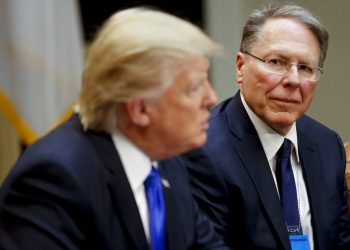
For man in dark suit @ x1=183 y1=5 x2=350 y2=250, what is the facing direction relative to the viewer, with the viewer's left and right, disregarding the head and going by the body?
facing the viewer and to the right of the viewer

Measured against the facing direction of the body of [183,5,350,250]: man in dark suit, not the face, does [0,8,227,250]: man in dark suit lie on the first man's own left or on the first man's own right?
on the first man's own right

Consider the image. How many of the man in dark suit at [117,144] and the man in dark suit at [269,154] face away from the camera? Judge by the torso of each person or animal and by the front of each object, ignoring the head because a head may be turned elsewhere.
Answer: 0

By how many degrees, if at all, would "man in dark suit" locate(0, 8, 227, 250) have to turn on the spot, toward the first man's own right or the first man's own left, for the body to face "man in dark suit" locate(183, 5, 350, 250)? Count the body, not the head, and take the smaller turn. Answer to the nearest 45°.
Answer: approximately 90° to the first man's own left

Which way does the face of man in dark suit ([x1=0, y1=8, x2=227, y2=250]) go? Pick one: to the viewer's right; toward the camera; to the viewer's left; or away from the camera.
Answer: to the viewer's right
